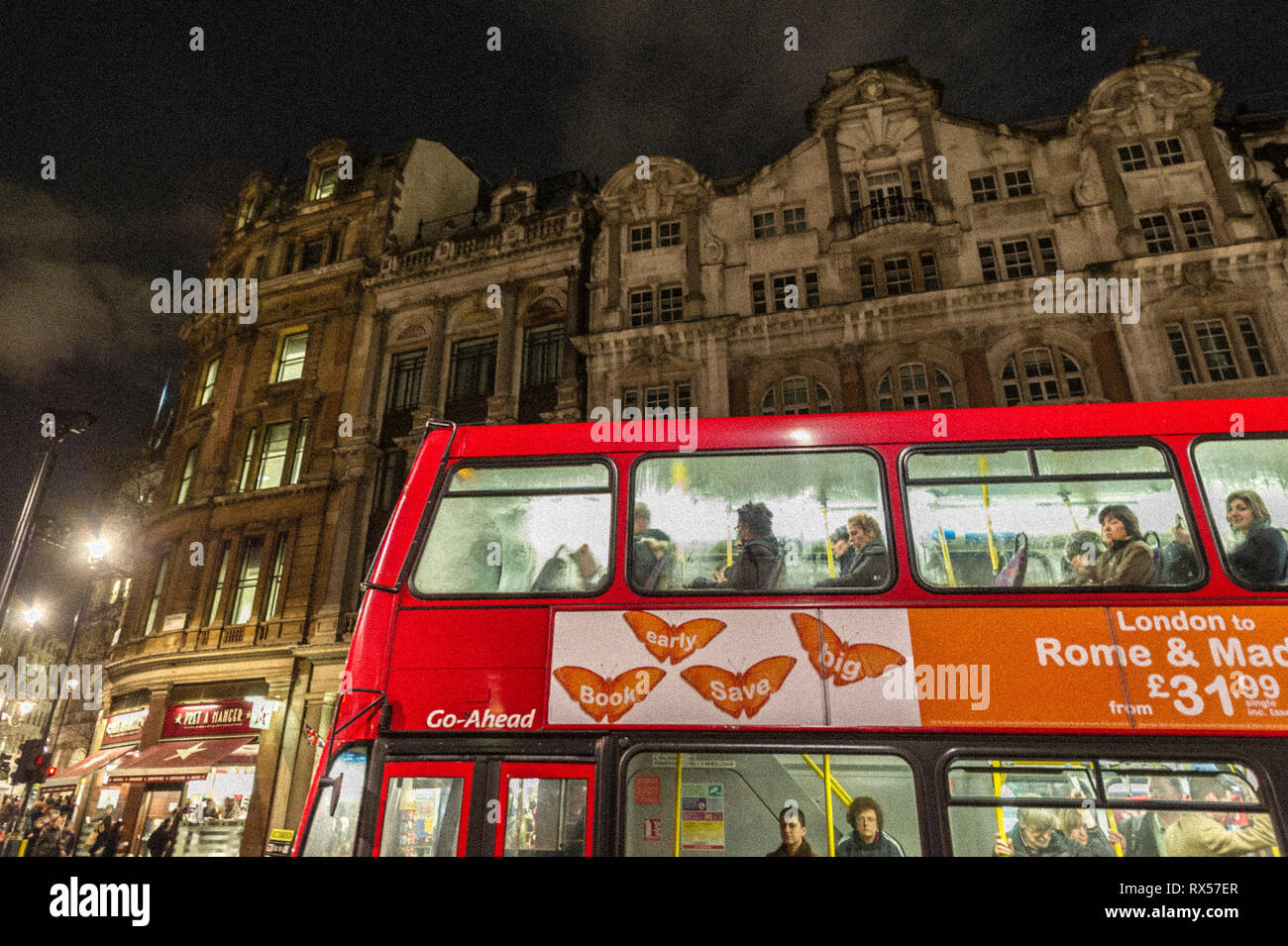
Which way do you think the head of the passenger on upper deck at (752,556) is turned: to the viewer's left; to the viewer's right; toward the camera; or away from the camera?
to the viewer's left

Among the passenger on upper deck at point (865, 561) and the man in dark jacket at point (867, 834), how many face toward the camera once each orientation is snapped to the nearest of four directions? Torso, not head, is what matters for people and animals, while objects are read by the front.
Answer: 1

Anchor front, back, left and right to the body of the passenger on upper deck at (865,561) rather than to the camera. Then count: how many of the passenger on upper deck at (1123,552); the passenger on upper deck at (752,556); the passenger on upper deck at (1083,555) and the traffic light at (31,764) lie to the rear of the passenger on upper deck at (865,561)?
2

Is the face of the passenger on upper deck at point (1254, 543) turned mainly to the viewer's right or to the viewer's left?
to the viewer's left

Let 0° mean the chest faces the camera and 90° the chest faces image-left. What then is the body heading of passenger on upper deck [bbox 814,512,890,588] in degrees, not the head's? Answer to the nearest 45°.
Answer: approximately 90°

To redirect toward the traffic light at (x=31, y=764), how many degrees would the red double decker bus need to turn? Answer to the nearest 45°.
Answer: approximately 45° to its right

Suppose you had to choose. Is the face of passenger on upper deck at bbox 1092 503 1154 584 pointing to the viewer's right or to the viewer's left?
to the viewer's left

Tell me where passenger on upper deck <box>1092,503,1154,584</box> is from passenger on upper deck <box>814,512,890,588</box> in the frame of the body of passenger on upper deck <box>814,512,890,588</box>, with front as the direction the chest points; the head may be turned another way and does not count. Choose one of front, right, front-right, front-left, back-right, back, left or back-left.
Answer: back

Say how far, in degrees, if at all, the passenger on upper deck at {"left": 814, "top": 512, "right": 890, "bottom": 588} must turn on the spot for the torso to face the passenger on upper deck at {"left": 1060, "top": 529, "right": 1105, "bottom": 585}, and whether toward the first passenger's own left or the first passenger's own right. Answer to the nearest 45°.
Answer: approximately 180°

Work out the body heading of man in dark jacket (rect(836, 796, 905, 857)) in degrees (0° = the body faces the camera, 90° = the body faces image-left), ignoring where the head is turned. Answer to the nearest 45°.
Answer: approximately 0°

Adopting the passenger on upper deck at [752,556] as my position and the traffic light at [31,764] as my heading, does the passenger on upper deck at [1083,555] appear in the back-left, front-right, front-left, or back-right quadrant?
back-right

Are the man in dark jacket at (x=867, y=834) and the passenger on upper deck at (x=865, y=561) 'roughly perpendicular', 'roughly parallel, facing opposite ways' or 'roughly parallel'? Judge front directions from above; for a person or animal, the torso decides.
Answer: roughly perpendicular

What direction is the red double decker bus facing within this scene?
to the viewer's left
